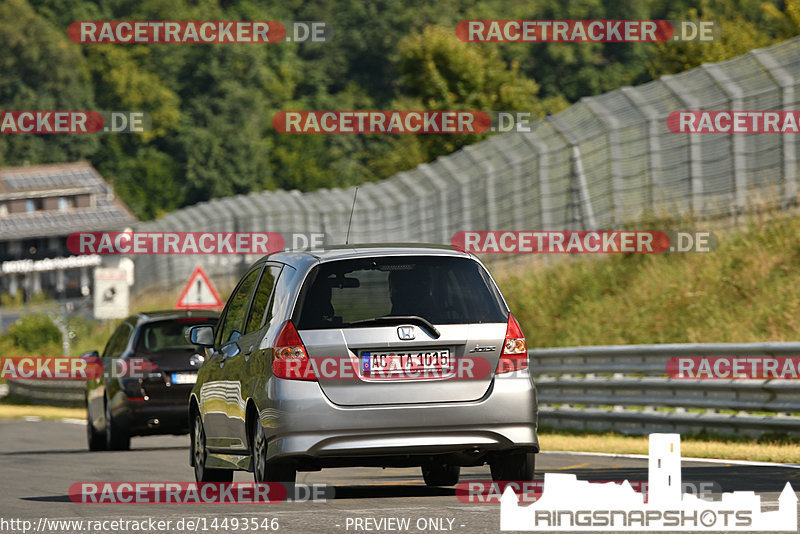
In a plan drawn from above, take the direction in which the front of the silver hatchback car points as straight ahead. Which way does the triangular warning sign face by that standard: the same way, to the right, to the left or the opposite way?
the opposite way

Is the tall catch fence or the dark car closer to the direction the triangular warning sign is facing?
the dark car

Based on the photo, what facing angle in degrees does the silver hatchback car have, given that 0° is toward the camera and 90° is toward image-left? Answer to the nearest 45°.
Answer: approximately 180°

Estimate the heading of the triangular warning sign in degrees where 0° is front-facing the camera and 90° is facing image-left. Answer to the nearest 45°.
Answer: approximately 0°

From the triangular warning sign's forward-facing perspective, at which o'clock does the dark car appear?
The dark car is roughly at 12 o'clock from the triangular warning sign.

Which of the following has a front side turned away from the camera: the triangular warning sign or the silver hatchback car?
the silver hatchback car

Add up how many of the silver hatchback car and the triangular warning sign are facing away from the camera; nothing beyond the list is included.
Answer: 1

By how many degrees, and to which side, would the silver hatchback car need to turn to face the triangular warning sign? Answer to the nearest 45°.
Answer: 0° — it already faces it

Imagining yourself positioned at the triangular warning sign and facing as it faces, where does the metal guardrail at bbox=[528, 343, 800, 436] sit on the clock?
The metal guardrail is roughly at 11 o'clock from the triangular warning sign.

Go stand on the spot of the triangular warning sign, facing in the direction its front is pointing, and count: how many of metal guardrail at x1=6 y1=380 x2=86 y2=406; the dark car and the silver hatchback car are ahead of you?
2

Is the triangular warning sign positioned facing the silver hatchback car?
yes
